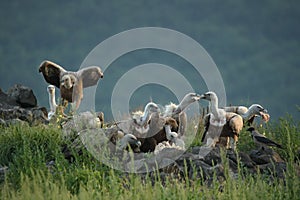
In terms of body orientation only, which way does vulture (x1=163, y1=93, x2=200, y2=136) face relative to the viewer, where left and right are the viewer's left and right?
facing to the right of the viewer

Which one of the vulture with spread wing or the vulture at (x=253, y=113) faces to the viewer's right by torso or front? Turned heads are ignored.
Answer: the vulture

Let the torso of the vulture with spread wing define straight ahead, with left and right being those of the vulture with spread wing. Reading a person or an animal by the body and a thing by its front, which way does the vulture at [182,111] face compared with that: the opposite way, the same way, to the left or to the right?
to the left

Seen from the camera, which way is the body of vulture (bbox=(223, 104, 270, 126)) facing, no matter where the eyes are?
to the viewer's right

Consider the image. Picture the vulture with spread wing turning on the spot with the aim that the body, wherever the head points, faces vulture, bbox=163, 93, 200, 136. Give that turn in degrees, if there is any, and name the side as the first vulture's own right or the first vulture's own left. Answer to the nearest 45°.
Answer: approximately 45° to the first vulture's own left

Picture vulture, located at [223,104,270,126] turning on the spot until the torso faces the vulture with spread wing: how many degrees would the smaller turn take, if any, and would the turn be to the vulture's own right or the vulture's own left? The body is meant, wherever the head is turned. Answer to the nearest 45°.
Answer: approximately 180°

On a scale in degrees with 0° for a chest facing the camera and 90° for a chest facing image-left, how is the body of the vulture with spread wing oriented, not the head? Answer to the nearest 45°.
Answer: approximately 0°

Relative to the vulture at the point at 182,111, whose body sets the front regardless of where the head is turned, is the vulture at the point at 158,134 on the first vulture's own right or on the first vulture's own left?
on the first vulture's own right

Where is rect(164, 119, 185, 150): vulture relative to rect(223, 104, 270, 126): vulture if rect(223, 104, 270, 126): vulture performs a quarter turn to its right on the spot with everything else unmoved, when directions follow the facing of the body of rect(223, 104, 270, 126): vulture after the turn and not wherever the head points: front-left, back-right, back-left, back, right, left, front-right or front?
front-right

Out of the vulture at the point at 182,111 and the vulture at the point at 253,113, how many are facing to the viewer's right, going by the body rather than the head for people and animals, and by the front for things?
2
